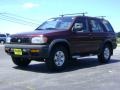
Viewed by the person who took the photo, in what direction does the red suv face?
facing the viewer and to the left of the viewer
